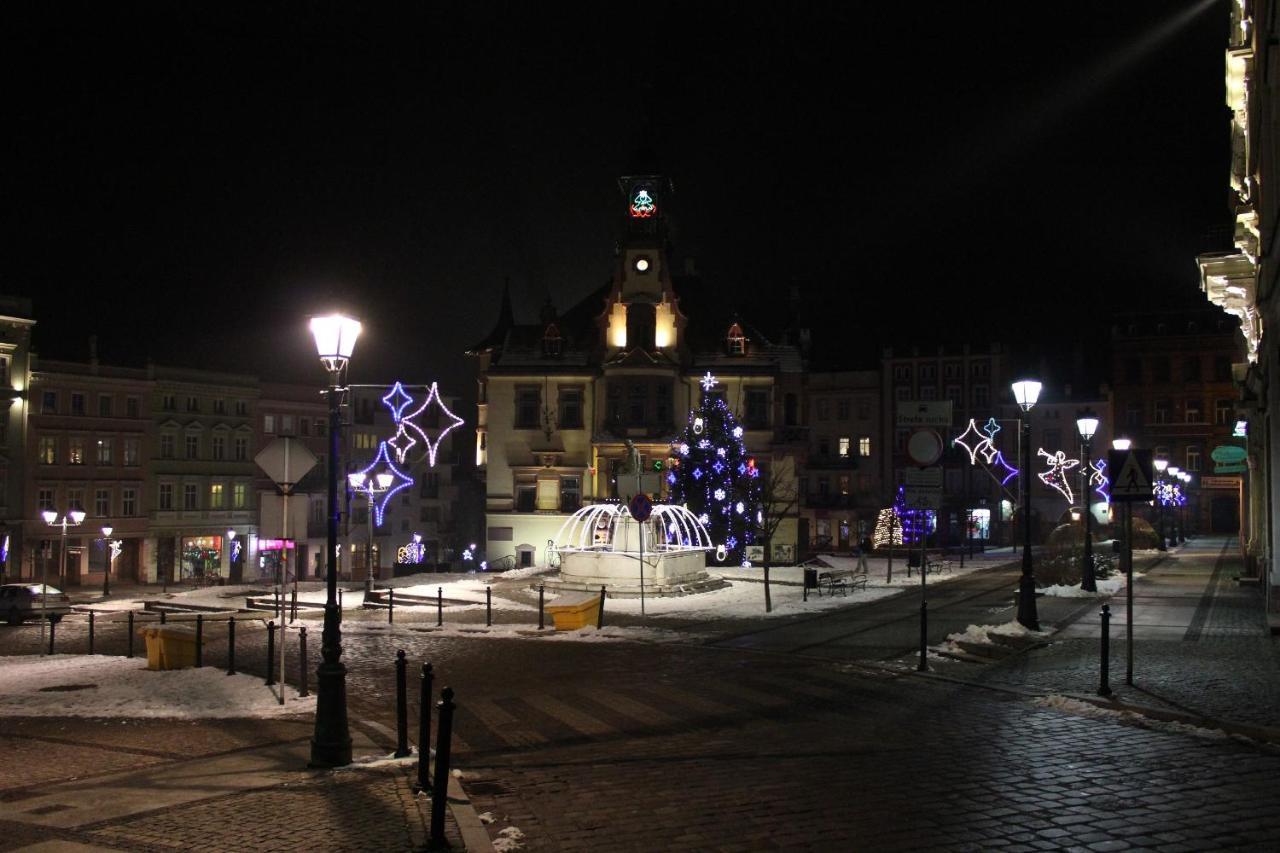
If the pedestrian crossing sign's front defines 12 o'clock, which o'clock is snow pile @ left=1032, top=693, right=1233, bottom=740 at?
The snow pile is roughly at 12 o'clock from the pedestrian crossing sign.

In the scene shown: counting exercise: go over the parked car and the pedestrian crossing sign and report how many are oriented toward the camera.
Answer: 1

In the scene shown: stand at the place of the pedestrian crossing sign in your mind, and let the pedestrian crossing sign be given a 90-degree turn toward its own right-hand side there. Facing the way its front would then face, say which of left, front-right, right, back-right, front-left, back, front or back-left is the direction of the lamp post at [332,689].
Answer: front-left

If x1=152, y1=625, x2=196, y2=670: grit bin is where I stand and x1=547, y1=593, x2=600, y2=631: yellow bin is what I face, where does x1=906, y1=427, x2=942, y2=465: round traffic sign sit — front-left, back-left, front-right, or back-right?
front-right

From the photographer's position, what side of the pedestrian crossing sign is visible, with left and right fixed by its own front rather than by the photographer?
front

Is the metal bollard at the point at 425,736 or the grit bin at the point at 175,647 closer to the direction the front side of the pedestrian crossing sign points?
the metal bollard

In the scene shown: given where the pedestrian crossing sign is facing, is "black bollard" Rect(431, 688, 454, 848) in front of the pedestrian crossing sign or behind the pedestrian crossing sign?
in front
